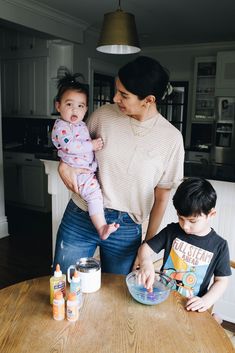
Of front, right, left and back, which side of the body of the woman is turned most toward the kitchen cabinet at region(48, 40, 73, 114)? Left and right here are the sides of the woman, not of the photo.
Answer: back

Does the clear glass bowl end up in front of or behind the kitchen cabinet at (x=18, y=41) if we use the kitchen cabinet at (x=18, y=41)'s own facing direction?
in front

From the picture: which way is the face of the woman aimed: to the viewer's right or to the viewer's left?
to the viewer's left

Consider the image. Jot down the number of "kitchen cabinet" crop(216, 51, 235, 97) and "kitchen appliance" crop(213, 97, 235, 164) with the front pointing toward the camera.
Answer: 2

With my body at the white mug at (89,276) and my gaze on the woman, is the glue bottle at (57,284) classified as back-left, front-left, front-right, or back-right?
back-left

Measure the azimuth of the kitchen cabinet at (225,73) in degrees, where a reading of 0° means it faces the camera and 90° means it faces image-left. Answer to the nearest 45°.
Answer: approximately 0°

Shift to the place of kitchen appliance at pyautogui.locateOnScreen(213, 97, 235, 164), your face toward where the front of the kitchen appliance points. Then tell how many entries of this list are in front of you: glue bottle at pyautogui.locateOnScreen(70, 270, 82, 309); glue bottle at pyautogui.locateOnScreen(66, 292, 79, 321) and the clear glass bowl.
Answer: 3

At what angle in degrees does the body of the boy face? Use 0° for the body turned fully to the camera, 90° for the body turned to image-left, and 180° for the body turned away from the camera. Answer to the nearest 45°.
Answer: approximately 45°

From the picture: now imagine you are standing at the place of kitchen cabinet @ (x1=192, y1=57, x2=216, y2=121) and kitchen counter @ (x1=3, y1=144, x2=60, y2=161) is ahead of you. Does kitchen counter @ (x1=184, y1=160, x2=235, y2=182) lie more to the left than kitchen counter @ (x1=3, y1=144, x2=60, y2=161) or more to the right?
left
